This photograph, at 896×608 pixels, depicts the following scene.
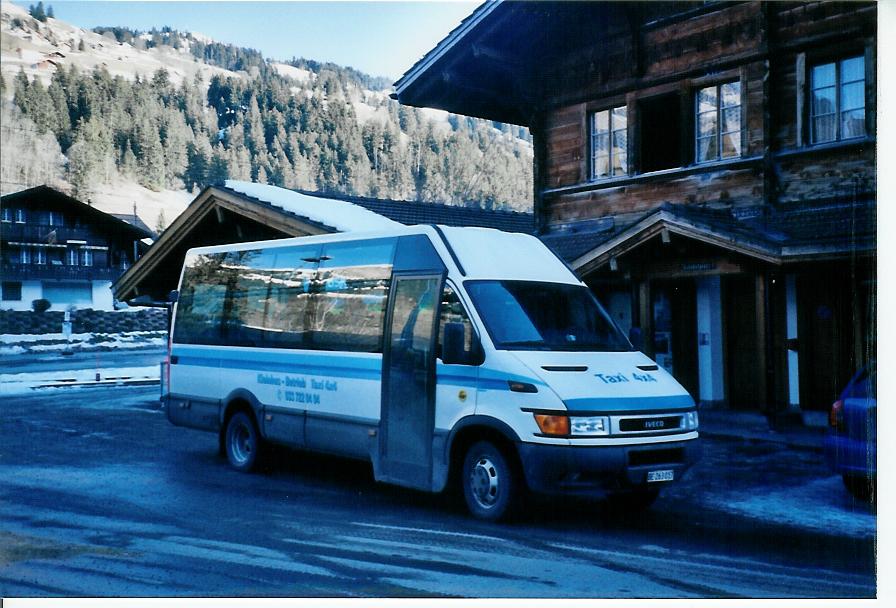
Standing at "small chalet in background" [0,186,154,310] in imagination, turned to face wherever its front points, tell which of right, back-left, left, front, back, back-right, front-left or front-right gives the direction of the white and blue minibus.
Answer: front

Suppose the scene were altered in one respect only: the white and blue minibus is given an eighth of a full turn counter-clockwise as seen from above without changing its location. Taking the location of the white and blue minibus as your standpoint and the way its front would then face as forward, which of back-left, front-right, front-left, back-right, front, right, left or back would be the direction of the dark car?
front

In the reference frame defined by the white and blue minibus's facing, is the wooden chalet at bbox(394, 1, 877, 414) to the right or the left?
on its left

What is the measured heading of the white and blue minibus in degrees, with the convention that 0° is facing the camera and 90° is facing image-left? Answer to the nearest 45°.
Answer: approximately 315°

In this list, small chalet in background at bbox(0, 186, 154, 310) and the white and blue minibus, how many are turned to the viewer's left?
0

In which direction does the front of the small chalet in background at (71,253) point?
toward the camera

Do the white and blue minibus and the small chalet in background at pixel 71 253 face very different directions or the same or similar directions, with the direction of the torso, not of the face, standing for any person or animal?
same or similar directions

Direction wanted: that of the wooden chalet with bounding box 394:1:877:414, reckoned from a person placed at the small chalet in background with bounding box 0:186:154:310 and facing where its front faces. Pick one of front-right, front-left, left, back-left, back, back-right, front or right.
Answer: front-left

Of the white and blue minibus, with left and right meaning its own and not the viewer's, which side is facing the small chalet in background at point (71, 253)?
back
